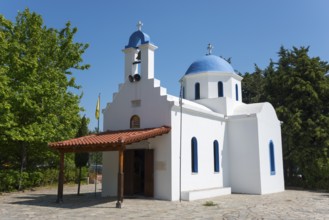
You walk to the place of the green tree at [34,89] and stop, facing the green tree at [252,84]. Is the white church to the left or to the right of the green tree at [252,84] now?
right

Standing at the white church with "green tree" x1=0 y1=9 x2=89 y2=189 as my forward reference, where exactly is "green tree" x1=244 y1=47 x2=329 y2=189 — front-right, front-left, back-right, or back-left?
back-right

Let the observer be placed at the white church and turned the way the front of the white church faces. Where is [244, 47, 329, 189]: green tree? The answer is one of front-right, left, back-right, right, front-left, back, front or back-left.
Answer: back

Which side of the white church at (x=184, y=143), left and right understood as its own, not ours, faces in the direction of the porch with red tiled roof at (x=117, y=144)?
front

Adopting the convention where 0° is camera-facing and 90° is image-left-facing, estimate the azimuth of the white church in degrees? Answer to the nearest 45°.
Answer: approximately 45°

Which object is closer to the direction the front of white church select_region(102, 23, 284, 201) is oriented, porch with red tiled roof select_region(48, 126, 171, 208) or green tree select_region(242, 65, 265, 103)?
the porch with red tiled roof

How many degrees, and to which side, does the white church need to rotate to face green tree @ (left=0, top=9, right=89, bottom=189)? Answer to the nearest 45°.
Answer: approximately 45° to its right
